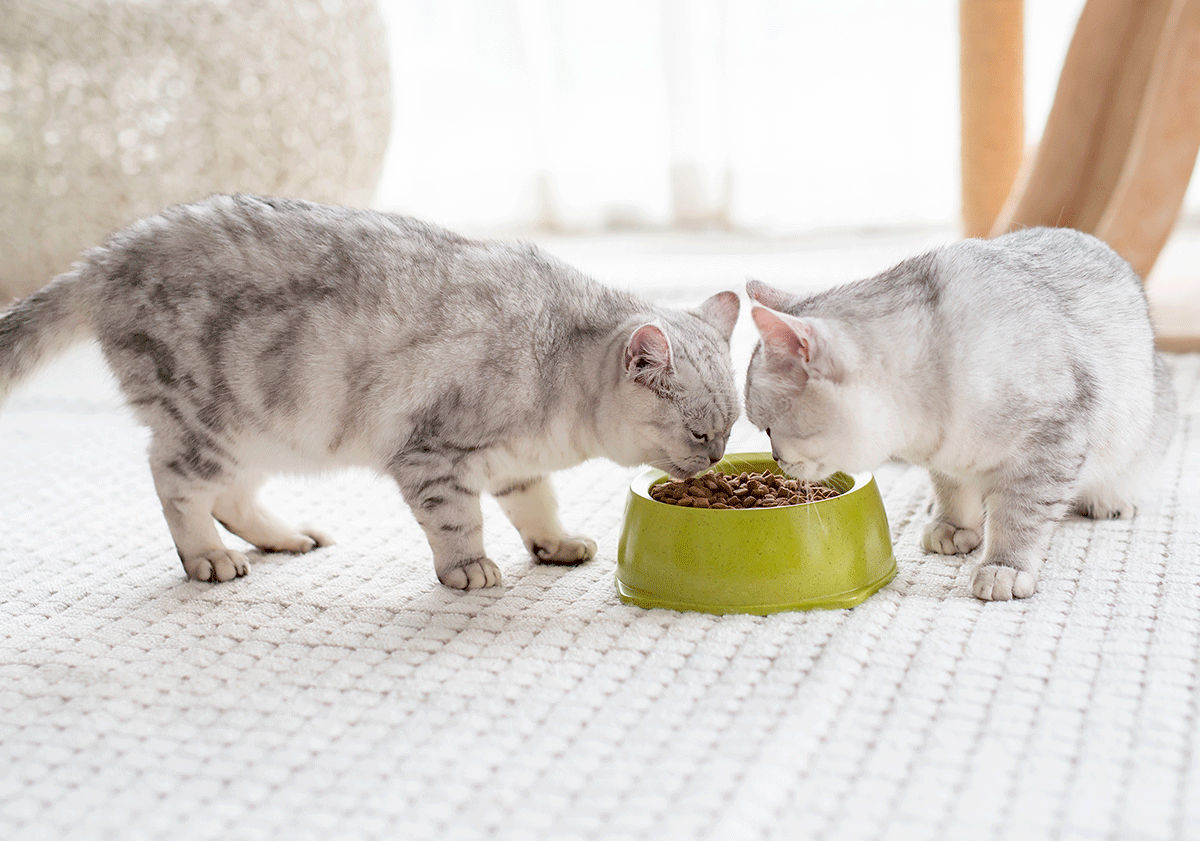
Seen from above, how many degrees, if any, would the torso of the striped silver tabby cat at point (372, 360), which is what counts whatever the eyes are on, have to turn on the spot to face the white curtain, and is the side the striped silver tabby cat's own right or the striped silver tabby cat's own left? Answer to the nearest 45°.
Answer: approximately 45° to the striped silver tabby cat's own left

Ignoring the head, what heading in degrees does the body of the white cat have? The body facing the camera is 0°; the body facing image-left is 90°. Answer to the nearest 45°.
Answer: approximately 45°

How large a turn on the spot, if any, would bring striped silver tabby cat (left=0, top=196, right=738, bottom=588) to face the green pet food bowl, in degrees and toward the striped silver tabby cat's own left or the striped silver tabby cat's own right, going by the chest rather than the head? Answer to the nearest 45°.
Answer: approximately 45° to the striped silver tabby cat's own right

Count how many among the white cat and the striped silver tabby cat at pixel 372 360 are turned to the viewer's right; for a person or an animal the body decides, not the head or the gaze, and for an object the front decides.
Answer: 1

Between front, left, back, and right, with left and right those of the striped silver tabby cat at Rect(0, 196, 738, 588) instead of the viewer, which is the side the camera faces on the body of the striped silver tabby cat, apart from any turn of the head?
right

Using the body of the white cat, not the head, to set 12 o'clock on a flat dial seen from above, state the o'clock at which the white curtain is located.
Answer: The white curtain is roughly at 4 o'clock from the white cat.

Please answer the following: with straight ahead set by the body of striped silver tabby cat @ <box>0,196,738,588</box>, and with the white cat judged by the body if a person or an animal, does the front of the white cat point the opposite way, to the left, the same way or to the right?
the opposite way
